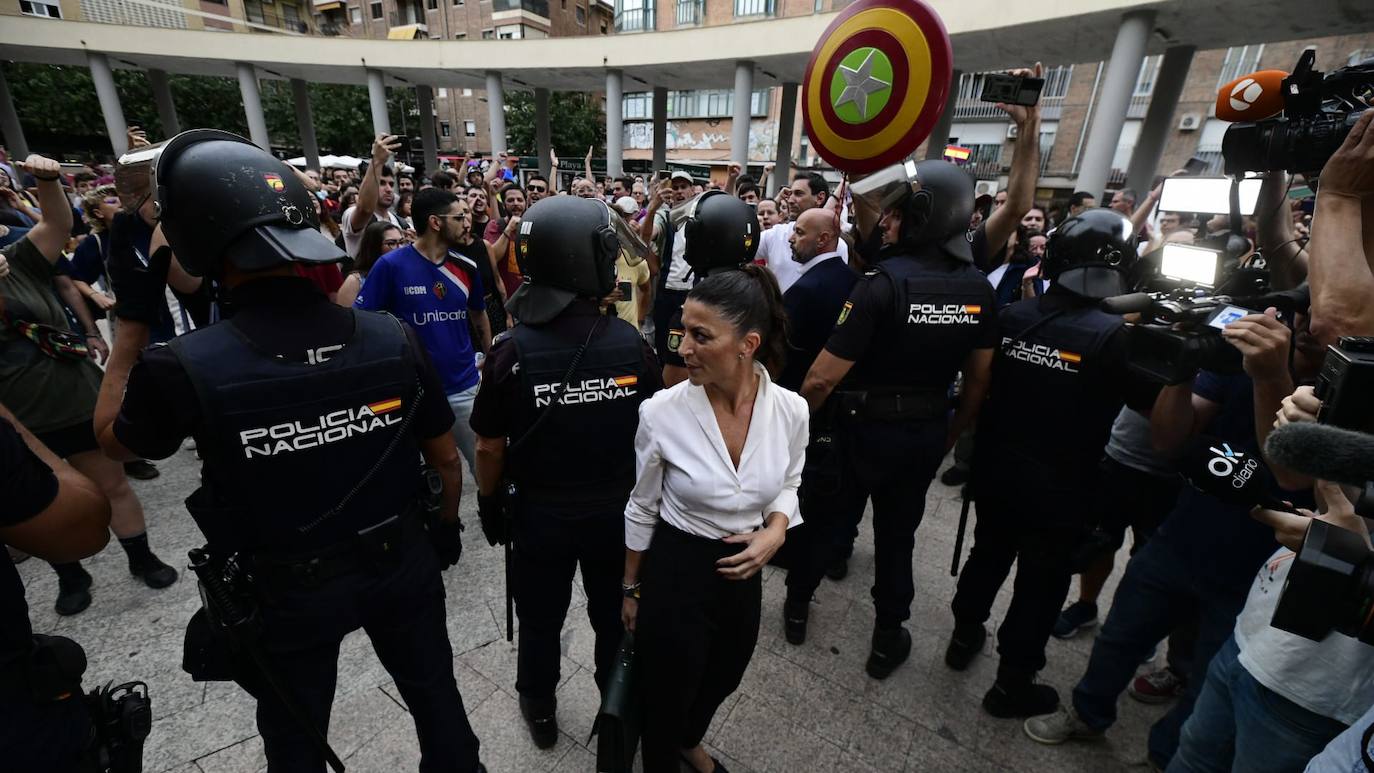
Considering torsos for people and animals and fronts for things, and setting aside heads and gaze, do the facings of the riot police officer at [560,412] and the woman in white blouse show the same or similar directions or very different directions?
very different directions

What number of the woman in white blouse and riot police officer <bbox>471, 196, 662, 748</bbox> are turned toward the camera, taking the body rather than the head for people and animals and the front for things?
1

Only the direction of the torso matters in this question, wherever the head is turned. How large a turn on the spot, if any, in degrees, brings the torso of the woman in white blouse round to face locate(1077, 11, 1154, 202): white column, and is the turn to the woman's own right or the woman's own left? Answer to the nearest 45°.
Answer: approximately 135° to the woman's own left

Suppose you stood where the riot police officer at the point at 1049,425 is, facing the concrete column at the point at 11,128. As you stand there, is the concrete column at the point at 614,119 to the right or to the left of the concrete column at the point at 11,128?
right

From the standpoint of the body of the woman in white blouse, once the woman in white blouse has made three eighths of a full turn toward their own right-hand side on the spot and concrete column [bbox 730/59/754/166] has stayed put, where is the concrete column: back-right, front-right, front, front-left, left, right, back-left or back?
front-right

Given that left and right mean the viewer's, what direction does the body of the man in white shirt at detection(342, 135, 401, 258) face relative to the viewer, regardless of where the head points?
facing the viewer and to the right of the viewer

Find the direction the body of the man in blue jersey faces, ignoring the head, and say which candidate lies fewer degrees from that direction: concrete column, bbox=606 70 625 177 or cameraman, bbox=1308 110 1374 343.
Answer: the cameraman

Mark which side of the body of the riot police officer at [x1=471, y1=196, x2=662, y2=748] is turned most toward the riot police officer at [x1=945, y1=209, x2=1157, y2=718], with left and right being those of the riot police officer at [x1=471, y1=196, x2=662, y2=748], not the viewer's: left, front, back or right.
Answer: right

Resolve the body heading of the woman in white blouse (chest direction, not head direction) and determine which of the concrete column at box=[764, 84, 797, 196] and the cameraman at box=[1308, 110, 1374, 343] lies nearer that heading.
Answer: the cameraman

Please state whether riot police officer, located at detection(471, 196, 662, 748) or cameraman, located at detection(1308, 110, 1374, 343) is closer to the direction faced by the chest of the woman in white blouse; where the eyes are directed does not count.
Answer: the cameraman

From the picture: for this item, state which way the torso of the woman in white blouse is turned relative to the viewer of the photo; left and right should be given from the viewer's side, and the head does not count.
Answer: facing the viewer

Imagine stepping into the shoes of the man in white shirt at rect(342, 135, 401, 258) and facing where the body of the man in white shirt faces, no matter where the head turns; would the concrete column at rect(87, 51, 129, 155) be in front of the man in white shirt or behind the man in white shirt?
behind

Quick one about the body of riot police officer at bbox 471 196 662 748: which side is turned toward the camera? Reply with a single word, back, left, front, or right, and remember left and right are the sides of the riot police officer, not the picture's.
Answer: back

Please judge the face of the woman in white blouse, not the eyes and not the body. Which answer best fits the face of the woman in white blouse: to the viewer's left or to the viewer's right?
to the viewer's left

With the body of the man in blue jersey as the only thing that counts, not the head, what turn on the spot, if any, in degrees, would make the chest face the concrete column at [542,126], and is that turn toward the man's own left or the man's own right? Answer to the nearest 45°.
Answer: approximately 135° to the man's own left
